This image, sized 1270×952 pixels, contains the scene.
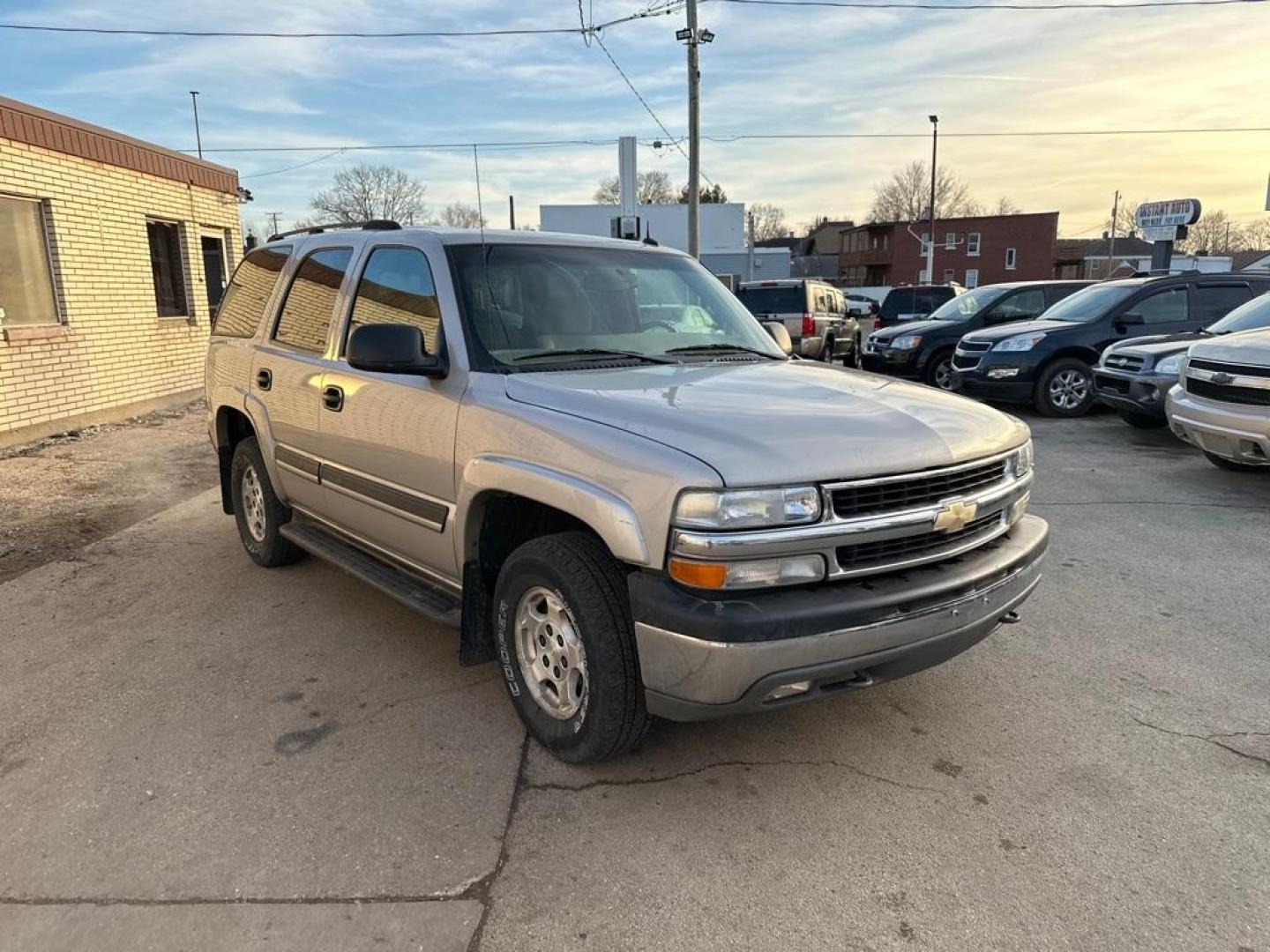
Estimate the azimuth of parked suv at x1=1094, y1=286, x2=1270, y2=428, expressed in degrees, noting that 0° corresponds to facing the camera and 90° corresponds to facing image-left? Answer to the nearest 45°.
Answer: approximately 45°

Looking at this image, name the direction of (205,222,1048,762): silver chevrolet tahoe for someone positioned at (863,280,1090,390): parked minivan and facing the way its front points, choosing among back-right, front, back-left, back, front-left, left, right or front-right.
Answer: front-left

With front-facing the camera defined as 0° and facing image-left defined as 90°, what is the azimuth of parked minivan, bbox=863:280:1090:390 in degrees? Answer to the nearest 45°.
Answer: approximately 45°

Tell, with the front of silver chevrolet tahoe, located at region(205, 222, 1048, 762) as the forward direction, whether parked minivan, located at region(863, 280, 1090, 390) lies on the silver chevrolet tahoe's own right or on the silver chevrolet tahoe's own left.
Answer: on the silver chevrolet tahoe's own left

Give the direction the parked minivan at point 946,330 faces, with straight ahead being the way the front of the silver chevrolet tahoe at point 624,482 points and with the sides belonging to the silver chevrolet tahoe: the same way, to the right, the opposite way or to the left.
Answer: to the right

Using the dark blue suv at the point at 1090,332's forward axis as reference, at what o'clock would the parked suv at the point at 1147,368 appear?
The parked suv is roughly at 10 o'clock from the dark blue suv.

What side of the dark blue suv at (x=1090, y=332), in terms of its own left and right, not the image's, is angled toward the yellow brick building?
front

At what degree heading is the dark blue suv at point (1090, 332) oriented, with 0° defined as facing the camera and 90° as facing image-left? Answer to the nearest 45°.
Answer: approximately 45°

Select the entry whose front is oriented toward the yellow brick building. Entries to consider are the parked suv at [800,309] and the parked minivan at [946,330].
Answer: the parked minivan at [946,330]

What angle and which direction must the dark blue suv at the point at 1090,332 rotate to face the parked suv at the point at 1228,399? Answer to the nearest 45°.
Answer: approximately 45° to its left

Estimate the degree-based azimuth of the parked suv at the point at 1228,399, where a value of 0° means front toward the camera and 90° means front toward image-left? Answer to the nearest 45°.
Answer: approximately 45°

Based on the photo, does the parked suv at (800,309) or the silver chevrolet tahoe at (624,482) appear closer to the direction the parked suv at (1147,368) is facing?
the silver chevrolet tahoe

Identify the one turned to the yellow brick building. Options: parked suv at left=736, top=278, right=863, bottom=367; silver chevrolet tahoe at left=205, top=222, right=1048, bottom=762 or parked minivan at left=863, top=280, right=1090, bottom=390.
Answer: parked minivan at left=863, top=280, right=1090, bottom=390

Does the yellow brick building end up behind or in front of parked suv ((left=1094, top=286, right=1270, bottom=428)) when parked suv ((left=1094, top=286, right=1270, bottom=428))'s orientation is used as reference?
in front

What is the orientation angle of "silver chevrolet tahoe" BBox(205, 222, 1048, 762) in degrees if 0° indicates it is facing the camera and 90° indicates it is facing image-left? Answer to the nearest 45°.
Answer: approximately 315°

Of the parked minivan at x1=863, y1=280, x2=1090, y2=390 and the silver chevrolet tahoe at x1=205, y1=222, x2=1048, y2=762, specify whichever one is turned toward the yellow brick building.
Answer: the parked minivan

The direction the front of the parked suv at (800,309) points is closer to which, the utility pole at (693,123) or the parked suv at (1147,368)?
the utility pole

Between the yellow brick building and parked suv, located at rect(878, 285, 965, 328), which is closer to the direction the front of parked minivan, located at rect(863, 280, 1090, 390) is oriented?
the yellow brick building
